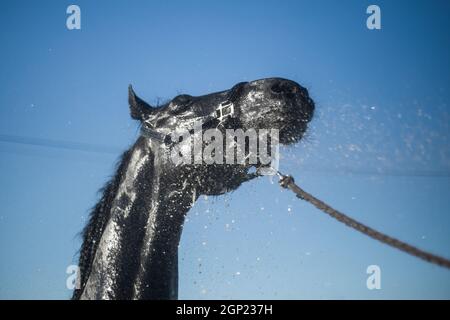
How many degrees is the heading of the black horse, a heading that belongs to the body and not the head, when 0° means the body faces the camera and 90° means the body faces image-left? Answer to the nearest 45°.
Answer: approximately 270°
